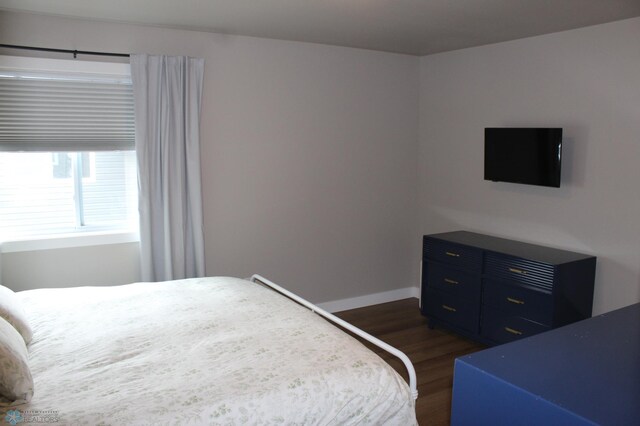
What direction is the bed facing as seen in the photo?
to the viewer's right

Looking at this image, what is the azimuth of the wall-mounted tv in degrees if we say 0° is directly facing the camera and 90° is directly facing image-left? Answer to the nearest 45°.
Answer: approximately 45°

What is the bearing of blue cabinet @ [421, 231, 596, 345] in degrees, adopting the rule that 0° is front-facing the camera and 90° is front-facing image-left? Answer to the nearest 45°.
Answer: approximately 45°

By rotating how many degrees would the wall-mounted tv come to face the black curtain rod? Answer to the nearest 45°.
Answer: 0° — it already faces it
